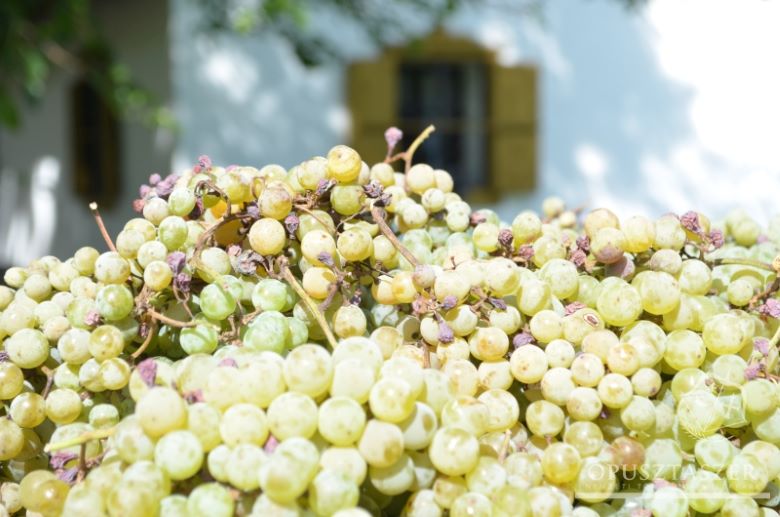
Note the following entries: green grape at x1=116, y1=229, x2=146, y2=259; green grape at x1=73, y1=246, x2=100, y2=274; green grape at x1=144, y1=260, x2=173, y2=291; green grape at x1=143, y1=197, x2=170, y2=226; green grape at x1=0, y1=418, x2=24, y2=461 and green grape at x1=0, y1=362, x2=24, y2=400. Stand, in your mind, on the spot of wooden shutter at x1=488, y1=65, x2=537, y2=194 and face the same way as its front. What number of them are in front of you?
6

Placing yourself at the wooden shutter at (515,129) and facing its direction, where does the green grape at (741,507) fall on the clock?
The green grape is roughly at 12 o'clock from the wooden shutter.

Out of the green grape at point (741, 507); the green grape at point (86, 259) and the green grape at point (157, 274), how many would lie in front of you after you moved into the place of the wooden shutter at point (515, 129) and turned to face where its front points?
3

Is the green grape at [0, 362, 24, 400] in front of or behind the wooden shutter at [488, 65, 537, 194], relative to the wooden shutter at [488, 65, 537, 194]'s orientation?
in front

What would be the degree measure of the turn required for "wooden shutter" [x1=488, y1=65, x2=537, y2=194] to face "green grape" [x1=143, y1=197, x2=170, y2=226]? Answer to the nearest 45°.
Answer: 0° — it already faces it

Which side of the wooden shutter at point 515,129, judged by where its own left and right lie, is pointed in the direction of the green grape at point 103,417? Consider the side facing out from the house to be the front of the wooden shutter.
front

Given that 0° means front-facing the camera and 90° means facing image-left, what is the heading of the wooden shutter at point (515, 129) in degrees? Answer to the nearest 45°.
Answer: approximately 0°

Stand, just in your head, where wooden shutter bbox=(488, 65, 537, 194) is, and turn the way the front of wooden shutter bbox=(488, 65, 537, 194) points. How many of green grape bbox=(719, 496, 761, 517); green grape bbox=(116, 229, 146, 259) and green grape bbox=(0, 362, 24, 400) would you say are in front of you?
3

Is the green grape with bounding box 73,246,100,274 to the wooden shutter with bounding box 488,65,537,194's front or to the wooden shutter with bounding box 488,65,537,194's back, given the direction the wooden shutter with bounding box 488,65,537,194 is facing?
to the front

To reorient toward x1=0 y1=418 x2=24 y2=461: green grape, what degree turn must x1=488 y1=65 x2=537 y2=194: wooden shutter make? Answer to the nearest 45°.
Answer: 0° — it already faces it

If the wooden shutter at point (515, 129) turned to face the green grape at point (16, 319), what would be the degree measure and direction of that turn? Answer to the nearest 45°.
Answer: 0° — it already faces it

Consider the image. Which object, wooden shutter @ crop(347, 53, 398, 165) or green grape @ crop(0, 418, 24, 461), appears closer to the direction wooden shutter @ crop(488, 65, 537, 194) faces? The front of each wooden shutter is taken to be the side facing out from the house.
the green grape
